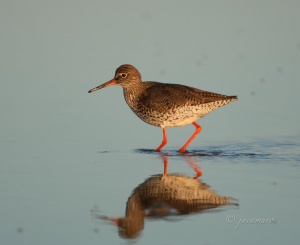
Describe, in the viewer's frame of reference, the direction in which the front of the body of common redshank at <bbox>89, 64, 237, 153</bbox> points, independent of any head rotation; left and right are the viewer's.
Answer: facing to the left of the viewer
